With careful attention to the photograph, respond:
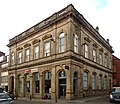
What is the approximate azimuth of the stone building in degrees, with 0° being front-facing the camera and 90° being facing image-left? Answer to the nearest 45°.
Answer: approximately 45°
